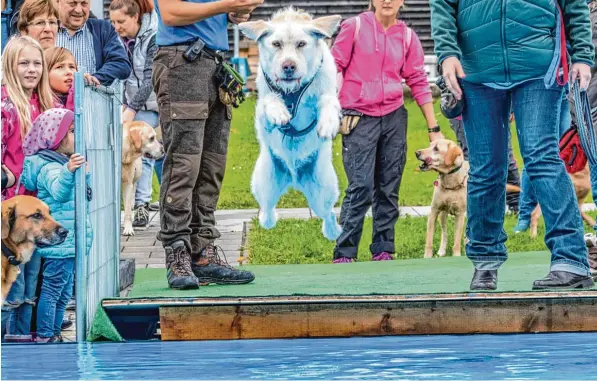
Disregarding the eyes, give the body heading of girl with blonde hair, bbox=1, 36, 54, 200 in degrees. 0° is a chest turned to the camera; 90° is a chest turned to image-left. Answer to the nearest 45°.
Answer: approximately 315°

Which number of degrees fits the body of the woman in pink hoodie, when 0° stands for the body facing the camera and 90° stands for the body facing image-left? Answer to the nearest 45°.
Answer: approximately 0°

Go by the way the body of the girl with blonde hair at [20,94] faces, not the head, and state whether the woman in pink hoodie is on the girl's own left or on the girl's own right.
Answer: on the girl's own left
